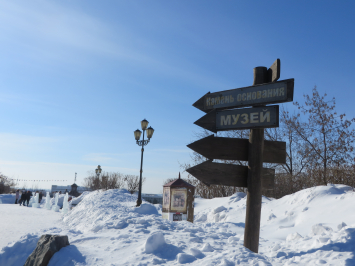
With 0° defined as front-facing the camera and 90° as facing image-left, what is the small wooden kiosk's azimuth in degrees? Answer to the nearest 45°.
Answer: approximately 0°

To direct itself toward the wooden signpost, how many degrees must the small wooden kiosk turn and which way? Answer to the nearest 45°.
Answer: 0° — it already faces it
